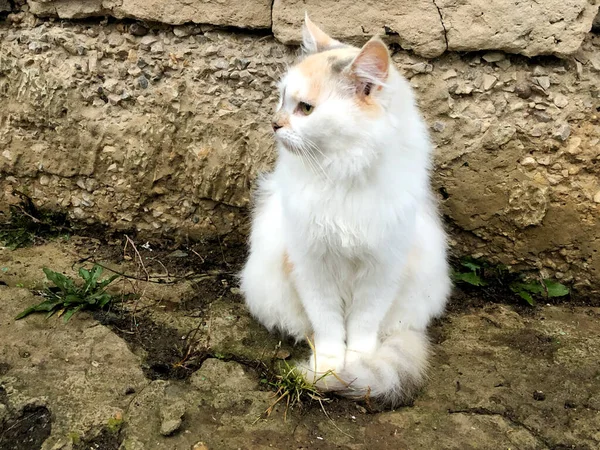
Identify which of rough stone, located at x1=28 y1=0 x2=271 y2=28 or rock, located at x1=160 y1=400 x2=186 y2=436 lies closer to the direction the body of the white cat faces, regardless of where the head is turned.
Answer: the rock

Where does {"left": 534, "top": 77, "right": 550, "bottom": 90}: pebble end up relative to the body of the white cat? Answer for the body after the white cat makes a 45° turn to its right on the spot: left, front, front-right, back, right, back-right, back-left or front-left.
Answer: back

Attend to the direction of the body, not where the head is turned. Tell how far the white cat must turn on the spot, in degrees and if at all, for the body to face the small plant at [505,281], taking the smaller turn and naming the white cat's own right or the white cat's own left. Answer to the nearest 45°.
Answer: approximately 135° to the white cat's own left

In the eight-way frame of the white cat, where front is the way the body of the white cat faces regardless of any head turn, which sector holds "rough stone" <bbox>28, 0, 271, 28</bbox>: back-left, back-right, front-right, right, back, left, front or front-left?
back-right

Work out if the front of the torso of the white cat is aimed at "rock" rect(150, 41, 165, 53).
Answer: no

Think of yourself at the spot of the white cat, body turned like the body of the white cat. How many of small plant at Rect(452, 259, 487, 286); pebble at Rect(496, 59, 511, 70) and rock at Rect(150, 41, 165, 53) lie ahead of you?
0

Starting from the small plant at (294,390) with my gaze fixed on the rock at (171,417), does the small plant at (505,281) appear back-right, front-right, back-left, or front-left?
back-right

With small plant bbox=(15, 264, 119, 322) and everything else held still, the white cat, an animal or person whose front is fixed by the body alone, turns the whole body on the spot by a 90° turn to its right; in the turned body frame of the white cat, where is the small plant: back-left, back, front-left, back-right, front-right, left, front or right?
front

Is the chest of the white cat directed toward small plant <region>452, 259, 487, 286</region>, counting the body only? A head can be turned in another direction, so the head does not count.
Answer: no

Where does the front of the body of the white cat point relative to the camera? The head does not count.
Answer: toward the camera
